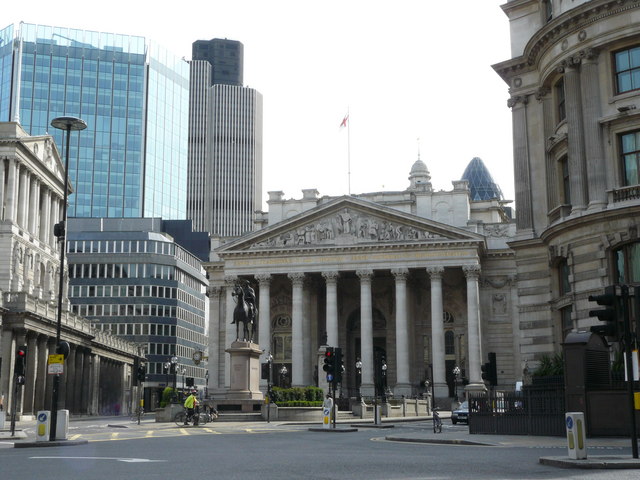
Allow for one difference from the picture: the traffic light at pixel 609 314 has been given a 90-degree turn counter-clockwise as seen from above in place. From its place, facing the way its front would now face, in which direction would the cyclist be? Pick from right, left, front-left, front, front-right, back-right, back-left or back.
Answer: back-right

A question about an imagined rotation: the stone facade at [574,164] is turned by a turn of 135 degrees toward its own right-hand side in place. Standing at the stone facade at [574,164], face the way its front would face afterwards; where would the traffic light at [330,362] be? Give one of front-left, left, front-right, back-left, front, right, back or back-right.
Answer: left

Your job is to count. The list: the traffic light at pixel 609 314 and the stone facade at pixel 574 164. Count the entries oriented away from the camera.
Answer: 0

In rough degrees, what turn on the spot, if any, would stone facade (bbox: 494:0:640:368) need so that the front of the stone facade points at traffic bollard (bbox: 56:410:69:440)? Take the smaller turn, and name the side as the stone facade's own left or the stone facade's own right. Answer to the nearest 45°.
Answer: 0° — it already faces it

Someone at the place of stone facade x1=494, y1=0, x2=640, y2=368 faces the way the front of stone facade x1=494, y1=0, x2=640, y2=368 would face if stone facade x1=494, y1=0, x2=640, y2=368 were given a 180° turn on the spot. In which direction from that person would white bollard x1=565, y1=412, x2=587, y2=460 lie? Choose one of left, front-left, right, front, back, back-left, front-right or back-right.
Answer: back-right

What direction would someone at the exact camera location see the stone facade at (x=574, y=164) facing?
facing the viewer and to the left of the viewer

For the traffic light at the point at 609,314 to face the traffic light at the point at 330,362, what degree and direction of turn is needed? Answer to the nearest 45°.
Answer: approximately 45° to its right

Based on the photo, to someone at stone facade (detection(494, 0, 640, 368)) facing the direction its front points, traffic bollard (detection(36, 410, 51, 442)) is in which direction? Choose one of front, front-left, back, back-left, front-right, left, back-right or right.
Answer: front

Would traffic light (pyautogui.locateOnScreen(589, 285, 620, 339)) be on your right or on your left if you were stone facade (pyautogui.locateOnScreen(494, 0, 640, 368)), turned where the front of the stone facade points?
on your left
